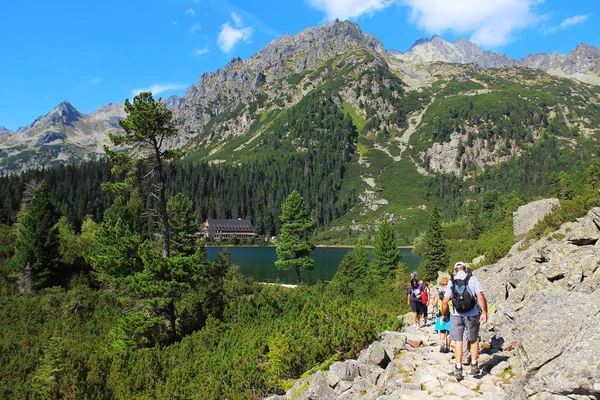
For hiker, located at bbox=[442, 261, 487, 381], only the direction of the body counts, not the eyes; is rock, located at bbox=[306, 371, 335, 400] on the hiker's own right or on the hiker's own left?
on the hiker's own left

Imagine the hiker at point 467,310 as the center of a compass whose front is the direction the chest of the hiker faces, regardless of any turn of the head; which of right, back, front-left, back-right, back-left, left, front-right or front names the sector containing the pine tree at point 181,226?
front-left

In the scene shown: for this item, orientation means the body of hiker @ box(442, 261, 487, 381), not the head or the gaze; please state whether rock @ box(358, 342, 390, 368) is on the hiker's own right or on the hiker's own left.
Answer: on the hiker's own left

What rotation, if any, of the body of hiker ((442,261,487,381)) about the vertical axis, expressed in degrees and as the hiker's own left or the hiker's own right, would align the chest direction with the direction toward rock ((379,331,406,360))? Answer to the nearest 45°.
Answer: approximately 45° to the hiker's own left

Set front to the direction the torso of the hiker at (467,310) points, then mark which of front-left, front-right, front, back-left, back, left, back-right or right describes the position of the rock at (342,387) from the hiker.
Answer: left

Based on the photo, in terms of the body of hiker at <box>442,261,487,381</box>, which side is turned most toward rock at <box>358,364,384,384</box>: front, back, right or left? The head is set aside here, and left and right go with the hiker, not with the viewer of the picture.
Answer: left

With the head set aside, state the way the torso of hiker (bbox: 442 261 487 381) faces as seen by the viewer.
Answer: away from the camera

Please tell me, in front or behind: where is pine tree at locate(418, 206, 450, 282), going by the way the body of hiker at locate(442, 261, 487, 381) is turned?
in front

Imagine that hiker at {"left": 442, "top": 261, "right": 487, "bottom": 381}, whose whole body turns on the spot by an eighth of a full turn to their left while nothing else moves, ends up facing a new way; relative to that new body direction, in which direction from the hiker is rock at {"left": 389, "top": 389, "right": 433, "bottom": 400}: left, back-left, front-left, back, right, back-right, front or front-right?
left
